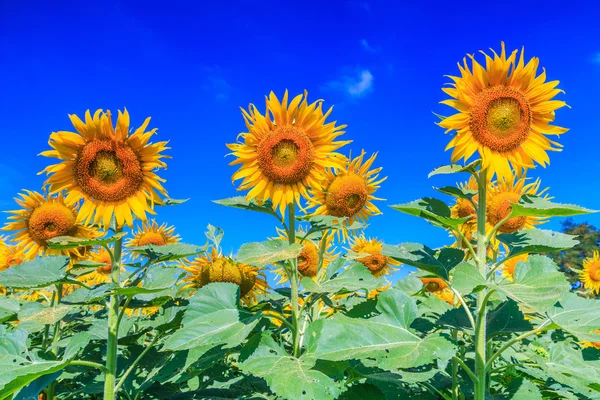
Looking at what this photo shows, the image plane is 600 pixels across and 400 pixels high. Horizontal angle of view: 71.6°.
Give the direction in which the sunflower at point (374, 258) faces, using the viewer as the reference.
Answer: facing the viewer

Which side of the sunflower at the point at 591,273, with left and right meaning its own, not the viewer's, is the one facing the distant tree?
back

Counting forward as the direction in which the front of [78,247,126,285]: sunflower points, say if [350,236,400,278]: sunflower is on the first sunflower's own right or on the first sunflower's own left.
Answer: on the first sunflower's own left

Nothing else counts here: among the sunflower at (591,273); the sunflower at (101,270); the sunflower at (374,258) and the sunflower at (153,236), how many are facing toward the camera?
4

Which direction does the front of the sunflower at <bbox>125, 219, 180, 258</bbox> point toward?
toward the camera

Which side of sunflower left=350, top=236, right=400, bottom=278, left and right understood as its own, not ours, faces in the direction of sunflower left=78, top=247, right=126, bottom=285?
right

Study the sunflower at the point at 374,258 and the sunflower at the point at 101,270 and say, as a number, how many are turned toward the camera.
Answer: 2

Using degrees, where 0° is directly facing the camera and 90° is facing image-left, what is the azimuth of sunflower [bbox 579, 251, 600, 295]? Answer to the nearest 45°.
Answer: approximately 0°

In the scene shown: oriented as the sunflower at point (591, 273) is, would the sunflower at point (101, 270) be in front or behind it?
in front

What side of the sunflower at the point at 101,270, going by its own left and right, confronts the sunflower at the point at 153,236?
left

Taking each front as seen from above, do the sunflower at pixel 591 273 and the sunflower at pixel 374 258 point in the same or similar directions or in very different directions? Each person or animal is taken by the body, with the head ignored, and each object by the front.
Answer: same or similar directions

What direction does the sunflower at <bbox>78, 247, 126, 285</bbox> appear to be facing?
toward the camera
